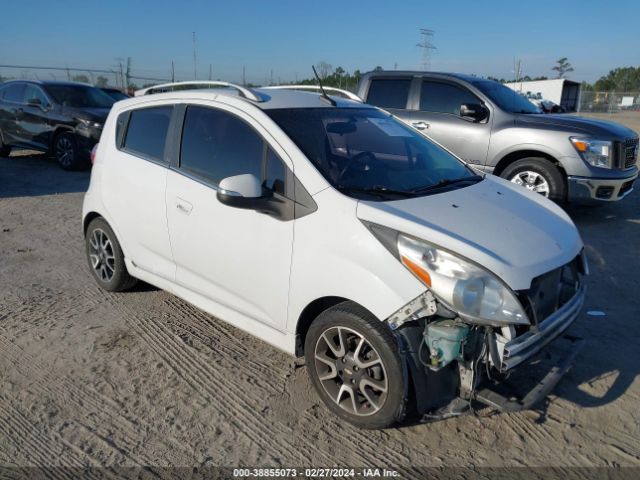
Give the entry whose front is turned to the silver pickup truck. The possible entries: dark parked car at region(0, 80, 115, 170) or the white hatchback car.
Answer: the dark parked car

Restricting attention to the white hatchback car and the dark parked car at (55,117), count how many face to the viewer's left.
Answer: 0

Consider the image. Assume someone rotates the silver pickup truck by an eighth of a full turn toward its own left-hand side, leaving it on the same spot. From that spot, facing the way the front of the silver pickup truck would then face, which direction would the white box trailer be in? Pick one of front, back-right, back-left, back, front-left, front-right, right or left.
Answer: left

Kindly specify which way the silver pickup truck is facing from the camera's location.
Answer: facing the viewer and to the right of the viewer

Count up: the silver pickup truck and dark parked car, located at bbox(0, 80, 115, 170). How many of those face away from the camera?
0

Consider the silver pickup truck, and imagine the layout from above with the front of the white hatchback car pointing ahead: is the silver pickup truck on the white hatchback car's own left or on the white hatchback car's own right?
on the white hatchback car's own left

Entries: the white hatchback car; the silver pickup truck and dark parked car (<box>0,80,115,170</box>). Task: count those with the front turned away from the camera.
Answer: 0

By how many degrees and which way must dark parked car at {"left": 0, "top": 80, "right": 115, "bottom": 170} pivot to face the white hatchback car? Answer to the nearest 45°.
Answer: approximately 45° to its right

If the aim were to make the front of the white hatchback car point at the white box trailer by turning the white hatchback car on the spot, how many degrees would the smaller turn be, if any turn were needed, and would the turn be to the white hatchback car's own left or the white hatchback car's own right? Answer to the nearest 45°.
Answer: approximately 135° to the white hatchback car's own left

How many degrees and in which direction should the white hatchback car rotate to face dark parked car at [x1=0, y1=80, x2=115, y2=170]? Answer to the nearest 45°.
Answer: approximately 180°

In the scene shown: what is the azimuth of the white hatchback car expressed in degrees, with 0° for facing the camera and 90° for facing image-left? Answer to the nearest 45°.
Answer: approximately 315°

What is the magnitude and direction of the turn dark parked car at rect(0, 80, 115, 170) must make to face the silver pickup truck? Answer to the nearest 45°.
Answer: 0° — it already faces it
